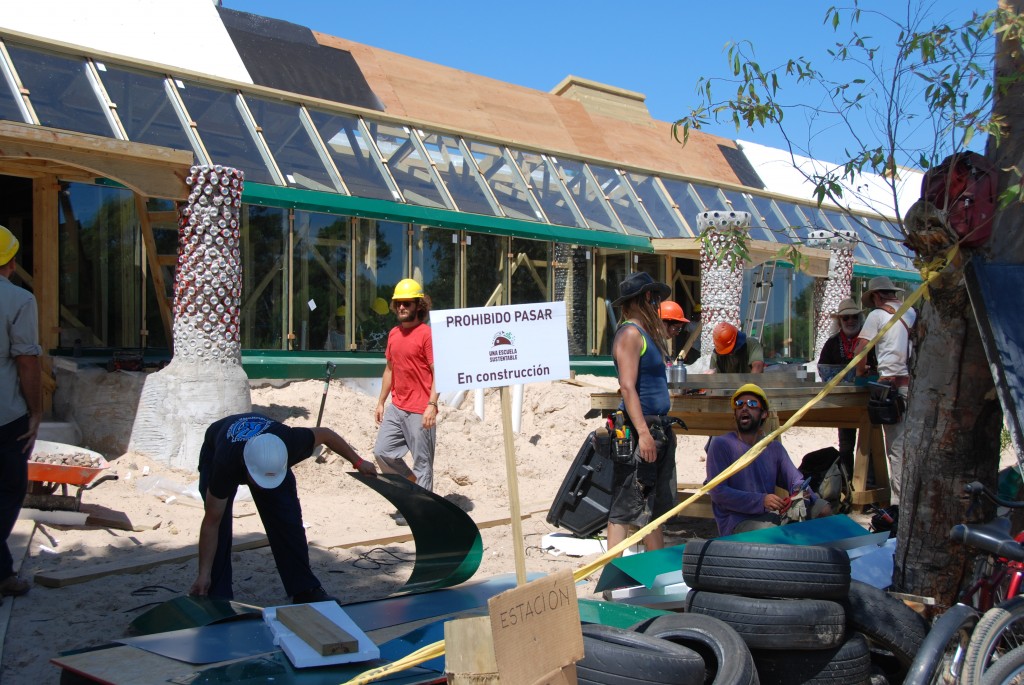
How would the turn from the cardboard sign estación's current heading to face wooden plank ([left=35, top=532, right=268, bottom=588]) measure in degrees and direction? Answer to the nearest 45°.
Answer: approximately 135° to its right

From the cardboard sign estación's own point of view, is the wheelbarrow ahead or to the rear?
to the rear

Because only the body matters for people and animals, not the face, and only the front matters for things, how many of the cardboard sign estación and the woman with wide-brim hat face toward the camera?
1

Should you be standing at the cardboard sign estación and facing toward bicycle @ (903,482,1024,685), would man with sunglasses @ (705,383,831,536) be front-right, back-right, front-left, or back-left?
front-left

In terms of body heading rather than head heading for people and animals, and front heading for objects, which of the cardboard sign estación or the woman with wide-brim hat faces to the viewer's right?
the woman with wide-brim hat

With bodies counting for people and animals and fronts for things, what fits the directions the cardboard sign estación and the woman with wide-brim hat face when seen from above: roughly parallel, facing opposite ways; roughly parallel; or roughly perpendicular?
roughly perpendicular

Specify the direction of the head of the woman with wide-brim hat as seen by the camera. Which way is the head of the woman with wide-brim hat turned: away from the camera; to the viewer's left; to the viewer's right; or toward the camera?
to the viewer's right

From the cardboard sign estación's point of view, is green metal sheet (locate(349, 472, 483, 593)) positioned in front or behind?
behind

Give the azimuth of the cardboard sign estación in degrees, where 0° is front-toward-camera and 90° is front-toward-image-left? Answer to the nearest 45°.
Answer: approximately 0°

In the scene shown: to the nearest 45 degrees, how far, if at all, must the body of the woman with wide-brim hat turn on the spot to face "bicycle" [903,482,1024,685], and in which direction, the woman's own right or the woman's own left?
approximately 45° to the woman's own right

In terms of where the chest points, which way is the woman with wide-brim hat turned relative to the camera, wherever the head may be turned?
to the viewer's right

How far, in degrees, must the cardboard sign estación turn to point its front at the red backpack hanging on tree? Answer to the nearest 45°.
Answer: approximately 135° to its left

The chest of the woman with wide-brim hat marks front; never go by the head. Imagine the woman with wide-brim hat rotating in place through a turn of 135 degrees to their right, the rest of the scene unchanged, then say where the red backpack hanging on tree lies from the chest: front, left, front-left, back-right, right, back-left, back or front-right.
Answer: left

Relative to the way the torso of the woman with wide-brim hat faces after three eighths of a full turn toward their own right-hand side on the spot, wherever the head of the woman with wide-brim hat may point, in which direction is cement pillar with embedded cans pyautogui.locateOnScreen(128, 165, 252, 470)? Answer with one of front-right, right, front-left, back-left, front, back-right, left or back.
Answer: right

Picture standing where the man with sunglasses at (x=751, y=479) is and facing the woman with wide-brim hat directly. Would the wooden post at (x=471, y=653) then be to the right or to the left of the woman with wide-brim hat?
left

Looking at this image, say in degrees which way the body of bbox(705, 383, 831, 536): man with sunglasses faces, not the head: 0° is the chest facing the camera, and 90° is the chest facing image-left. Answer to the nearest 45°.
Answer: approximately 315°
